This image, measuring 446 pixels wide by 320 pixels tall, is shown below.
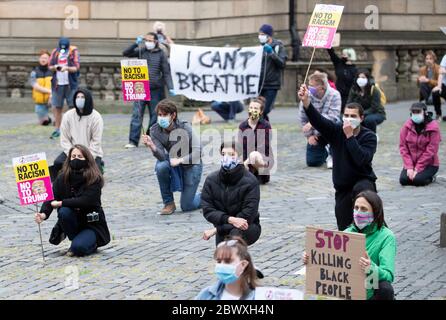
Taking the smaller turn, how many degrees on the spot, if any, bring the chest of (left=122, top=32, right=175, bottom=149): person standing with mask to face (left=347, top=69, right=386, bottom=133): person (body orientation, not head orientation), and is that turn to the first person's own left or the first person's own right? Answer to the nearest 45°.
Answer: approximately 90° to the first person's own left

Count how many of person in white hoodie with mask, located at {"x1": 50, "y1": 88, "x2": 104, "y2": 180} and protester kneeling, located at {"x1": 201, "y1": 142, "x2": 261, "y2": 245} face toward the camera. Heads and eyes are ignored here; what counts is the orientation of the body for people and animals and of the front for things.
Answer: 2

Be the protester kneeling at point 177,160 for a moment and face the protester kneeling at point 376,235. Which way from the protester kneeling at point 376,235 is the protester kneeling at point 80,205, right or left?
right

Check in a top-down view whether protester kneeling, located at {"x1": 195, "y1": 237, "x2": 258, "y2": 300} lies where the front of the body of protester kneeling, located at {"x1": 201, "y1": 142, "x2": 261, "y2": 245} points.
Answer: yes

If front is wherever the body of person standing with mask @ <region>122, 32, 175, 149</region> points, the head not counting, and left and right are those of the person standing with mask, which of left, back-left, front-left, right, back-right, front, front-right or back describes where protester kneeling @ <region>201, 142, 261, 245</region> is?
front-left

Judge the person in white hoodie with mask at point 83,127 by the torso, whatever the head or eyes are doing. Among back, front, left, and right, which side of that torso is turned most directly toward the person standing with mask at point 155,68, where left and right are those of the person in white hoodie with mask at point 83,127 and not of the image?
back

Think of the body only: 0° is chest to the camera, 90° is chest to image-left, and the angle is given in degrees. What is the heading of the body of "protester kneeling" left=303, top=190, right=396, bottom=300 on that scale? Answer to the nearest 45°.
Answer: approximately 45°

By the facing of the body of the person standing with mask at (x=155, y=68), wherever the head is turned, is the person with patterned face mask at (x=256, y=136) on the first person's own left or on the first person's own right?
on the first person's own left

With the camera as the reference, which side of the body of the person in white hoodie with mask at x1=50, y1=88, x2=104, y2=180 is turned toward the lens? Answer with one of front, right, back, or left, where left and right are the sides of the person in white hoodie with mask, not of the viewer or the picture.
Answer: front

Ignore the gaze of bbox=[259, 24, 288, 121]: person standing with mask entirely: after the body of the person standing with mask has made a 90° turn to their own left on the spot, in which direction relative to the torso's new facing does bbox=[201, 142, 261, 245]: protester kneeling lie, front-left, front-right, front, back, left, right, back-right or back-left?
front-right
